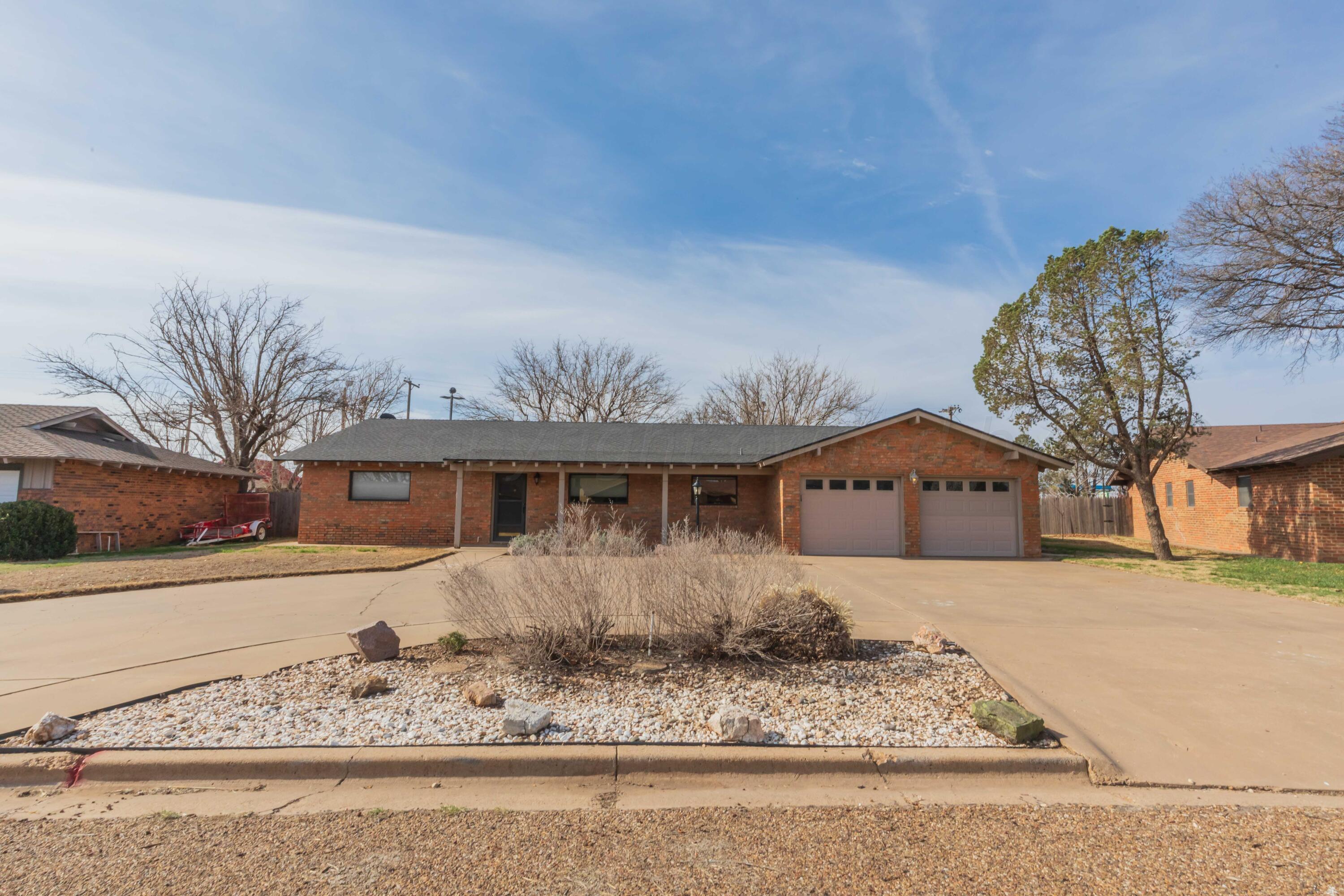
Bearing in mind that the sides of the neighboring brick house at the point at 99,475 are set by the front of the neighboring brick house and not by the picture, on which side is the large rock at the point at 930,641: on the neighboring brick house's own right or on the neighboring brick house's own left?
on the neighboring brick house's own left

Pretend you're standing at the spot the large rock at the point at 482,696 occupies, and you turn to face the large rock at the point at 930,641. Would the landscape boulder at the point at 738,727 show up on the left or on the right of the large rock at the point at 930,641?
right

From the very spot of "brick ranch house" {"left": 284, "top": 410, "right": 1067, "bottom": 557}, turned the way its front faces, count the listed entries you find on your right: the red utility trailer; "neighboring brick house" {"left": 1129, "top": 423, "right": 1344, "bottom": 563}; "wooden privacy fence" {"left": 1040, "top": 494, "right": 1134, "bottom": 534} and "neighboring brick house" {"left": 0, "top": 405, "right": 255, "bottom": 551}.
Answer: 2

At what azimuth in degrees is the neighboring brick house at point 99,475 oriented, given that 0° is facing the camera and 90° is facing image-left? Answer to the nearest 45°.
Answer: approximately 45°

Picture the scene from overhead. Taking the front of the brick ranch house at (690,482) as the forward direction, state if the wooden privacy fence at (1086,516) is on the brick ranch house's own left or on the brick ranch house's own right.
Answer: on the brick ranch house's own left

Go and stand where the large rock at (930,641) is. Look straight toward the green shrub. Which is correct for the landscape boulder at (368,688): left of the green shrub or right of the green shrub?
left

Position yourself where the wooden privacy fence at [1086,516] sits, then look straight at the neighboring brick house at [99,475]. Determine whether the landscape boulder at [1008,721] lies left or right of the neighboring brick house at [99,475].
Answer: left

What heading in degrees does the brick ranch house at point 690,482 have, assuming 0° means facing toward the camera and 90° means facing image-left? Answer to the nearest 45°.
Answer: approximately 0°

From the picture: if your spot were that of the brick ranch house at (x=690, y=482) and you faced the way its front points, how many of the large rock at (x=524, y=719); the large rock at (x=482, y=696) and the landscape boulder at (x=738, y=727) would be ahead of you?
3
